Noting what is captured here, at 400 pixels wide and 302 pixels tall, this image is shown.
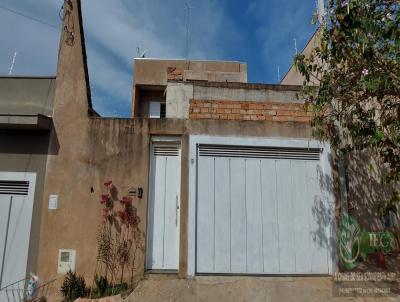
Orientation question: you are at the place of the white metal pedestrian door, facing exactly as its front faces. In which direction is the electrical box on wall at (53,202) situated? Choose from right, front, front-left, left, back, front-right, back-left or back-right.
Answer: right

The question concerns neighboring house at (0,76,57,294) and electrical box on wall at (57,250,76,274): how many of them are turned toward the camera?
2

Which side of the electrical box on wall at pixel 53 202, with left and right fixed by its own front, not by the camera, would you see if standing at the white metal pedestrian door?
left

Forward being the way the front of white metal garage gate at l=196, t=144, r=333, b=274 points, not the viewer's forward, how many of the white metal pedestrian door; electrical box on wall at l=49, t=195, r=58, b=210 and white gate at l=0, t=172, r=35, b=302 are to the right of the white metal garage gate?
3

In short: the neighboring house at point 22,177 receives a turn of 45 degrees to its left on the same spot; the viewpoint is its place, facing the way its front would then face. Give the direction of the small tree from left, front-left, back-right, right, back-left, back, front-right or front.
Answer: front

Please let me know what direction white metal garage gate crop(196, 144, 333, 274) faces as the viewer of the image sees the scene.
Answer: facing the viewer

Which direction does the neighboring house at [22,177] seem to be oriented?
toward the camera

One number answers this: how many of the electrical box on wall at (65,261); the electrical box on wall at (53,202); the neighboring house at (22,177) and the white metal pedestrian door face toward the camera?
4

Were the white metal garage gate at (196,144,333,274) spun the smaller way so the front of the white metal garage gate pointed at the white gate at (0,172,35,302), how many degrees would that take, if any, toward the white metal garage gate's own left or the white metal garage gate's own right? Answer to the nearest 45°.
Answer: approximately 90° to the white metal garage gate's own right
